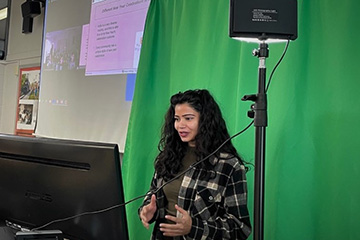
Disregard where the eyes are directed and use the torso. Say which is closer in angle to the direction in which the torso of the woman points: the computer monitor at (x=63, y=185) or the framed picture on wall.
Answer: the computer monitor

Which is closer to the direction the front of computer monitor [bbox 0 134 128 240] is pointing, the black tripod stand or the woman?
the woman

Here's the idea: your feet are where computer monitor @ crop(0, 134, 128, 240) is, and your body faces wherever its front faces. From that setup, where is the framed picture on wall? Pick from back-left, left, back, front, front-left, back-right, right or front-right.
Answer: front-left

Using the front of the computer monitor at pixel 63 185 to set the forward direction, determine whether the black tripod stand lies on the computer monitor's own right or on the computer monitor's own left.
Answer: on the computer monitor's own right

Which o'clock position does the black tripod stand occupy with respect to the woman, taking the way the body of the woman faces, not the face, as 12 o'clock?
The black tripod stand is roughly at 10 o'clock from the woman.

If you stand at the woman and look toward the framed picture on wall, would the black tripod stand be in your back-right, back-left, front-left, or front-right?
back-left

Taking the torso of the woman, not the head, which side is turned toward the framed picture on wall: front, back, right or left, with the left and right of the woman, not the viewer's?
right

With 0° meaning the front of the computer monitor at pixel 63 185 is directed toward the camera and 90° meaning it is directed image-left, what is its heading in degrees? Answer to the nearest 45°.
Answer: approximately 225°

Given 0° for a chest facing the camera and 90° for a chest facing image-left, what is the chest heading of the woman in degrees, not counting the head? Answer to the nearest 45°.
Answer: approximately 45°

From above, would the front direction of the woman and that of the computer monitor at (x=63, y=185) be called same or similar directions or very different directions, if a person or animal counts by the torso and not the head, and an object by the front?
very different directions

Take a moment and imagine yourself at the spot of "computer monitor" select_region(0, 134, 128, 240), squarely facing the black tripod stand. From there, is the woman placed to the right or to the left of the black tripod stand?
left
